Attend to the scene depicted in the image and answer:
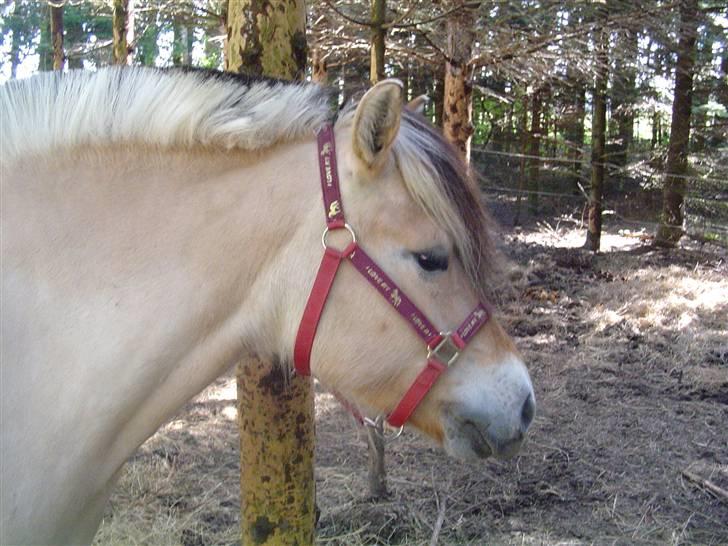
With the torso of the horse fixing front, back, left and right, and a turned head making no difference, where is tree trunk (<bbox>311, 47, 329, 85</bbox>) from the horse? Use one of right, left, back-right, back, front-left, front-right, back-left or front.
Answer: left

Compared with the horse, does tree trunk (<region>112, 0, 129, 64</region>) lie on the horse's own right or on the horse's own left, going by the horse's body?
on the horse's own left

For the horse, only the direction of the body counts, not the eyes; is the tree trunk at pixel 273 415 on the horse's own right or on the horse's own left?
on the horse's own left

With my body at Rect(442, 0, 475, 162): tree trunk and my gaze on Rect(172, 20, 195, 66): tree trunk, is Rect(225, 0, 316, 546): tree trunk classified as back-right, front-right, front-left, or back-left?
back-left

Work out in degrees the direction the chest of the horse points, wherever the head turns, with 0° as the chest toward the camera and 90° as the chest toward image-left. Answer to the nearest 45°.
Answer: approximately 270°

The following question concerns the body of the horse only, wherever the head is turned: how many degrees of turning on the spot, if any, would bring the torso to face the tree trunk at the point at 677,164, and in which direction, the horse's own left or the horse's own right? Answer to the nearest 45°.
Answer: approximately 45° to the horse's own left
